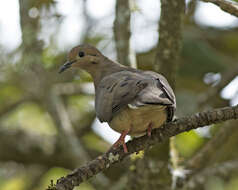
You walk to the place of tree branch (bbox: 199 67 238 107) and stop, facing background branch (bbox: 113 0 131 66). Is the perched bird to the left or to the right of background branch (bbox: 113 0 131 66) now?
left

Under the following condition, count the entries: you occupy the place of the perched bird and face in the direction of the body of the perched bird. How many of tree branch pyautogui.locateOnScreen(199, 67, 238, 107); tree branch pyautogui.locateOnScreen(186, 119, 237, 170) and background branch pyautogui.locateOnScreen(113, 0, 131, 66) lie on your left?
0

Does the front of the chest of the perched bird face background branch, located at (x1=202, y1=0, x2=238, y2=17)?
no

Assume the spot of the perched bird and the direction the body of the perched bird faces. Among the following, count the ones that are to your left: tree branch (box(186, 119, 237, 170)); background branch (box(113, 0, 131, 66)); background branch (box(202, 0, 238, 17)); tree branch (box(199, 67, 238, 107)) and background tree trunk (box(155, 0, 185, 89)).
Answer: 0

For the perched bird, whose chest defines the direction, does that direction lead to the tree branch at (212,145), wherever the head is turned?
no

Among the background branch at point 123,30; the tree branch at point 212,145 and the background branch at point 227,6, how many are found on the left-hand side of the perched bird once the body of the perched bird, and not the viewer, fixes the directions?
0

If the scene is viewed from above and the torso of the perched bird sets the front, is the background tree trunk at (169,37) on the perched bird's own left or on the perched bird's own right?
on the perched bird's own right

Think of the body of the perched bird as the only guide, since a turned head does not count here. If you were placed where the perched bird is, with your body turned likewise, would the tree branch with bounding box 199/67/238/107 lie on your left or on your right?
on your right

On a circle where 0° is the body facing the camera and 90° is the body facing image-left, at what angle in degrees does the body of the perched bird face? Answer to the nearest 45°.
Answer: approximately 135°
